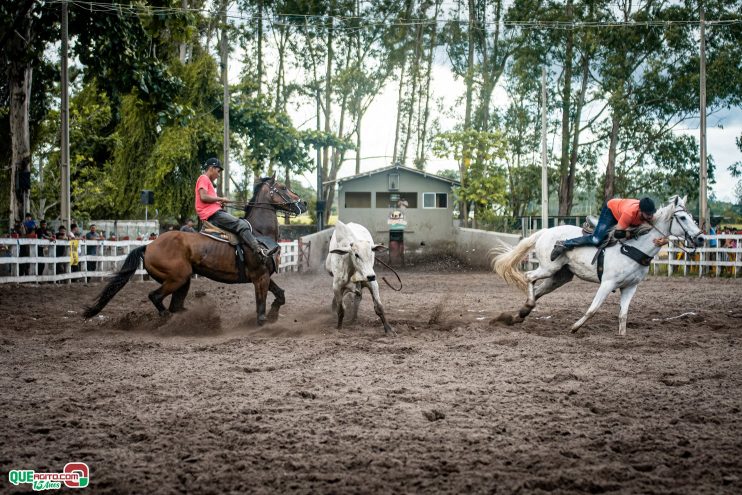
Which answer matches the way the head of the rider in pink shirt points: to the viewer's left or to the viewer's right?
to the viewer's right

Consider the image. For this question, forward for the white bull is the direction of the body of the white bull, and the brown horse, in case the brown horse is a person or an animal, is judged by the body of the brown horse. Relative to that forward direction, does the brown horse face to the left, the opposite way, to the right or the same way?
to the left

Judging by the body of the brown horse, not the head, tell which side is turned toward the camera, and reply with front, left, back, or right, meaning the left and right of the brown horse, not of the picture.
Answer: right

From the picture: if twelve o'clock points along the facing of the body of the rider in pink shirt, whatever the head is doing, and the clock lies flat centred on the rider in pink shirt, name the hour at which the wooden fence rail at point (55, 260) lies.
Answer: The wooden fence rail is roughly at 8 o'clock from the rider in pink shirt.

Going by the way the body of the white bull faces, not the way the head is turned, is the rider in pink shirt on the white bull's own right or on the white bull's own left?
on the white bull's own right

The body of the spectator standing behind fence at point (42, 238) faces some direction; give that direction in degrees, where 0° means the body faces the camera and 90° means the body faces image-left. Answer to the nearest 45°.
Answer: approximately 315°

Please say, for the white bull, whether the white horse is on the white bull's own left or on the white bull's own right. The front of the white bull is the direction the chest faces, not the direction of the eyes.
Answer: on the white bull's own left

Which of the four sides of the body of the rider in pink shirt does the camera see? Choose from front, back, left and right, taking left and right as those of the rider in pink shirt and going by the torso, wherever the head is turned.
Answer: right

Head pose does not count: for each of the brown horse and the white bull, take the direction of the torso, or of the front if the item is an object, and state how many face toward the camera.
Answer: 1

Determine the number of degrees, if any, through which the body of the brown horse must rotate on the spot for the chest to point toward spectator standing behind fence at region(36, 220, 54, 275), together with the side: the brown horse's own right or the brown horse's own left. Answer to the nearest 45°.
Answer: approximately 135° to the brown horse's own left

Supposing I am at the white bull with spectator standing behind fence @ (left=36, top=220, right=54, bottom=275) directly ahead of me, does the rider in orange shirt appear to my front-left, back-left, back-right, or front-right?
back-right
